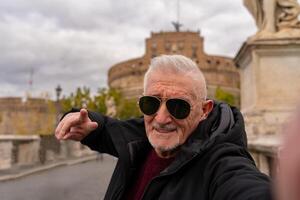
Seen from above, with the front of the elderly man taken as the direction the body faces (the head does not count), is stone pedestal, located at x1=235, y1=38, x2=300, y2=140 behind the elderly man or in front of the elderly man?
behind

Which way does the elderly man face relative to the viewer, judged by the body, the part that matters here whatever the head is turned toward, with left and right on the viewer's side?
facing the viewer and to the left of the viewer

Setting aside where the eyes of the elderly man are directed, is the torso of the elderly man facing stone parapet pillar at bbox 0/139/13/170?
no

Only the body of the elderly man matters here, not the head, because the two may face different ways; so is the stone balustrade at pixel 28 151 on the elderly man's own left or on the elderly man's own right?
on the elderly man's own right

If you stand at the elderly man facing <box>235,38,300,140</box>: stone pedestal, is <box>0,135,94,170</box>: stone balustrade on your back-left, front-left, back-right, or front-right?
front-left

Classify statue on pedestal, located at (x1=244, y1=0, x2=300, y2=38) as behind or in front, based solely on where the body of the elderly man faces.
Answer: behind

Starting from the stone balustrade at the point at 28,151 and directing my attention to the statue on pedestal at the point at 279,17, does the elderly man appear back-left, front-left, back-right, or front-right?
front-right
